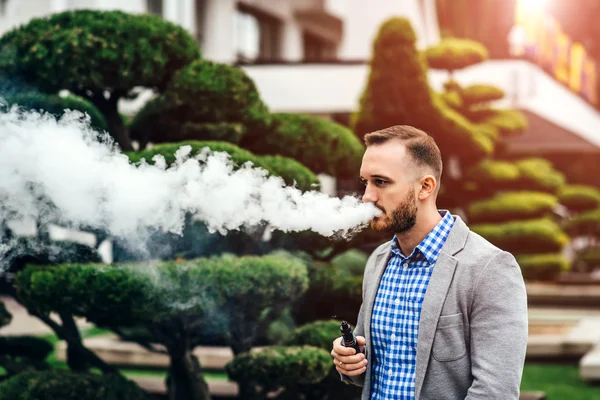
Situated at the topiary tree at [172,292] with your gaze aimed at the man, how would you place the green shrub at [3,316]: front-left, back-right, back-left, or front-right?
back-right

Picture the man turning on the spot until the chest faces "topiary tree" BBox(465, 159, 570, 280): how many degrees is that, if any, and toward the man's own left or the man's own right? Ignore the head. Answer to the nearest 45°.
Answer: approximately 135° to the man's own right

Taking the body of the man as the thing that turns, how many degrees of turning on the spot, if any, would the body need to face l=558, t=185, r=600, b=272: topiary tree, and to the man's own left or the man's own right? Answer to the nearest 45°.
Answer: approximately 135° to the man's own right

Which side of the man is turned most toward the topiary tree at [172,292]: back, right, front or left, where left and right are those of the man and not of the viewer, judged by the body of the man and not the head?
right

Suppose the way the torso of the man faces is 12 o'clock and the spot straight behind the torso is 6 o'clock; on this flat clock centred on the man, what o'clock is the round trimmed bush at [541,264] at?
The round trimmed bush is roughly at 5 o'clock from the man.

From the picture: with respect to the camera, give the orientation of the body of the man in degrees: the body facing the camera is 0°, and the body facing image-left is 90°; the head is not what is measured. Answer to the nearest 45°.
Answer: approximately 45°

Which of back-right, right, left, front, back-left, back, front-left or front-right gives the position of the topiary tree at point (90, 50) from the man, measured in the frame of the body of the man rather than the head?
right

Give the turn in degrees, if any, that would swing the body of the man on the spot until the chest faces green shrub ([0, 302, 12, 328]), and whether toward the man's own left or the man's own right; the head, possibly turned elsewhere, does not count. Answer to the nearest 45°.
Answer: approximately 90° to the man's own right

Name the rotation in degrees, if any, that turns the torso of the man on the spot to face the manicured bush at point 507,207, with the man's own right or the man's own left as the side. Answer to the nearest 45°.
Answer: approximately 135° to the man's own right

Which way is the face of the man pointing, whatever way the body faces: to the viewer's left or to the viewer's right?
to the viewer's left
